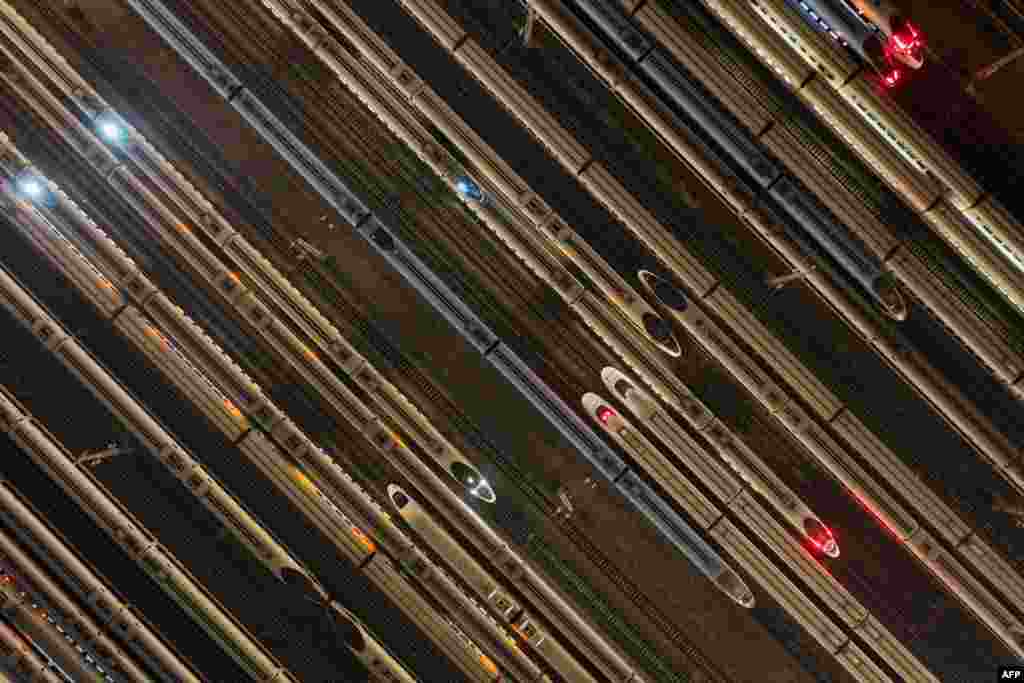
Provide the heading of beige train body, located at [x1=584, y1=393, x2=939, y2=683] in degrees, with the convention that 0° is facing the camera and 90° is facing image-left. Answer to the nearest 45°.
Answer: approximately 135°

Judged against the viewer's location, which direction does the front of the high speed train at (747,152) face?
facing the viewer and to the right of the viewer

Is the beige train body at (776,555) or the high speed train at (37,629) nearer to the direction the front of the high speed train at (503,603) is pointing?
the high speed train

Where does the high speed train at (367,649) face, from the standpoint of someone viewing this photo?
facing away from the viewer and to the left of the viewer

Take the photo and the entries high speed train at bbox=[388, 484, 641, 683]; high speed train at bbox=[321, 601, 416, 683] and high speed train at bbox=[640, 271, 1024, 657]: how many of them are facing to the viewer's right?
0

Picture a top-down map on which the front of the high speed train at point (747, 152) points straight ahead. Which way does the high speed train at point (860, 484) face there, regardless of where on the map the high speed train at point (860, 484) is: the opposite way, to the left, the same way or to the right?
the opposite way

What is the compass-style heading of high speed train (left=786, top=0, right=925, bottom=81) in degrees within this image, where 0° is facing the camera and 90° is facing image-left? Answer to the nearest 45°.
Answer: approximately 315°

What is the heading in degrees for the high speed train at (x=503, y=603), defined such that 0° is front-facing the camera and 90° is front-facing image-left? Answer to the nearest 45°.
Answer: approximately 135°

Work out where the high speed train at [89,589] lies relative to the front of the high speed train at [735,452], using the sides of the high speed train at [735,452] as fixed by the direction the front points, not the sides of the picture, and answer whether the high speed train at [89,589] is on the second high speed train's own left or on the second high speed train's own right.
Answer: on the second high speed train's own right

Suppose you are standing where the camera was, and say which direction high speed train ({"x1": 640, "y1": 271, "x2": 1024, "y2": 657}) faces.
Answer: facing away from the viewer and to the left of the viewer
